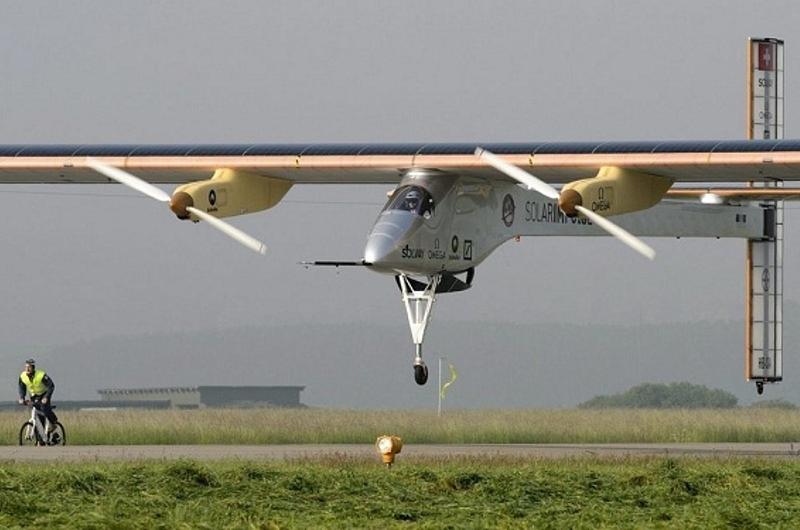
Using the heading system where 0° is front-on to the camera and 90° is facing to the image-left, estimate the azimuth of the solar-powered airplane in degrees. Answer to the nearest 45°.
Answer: approximately 45°

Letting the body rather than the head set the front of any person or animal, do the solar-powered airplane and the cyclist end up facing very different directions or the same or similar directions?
same or similar directions

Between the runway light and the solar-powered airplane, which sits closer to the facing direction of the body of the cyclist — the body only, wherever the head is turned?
the runway light

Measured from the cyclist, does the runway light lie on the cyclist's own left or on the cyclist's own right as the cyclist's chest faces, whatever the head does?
on the cyclist's own left
